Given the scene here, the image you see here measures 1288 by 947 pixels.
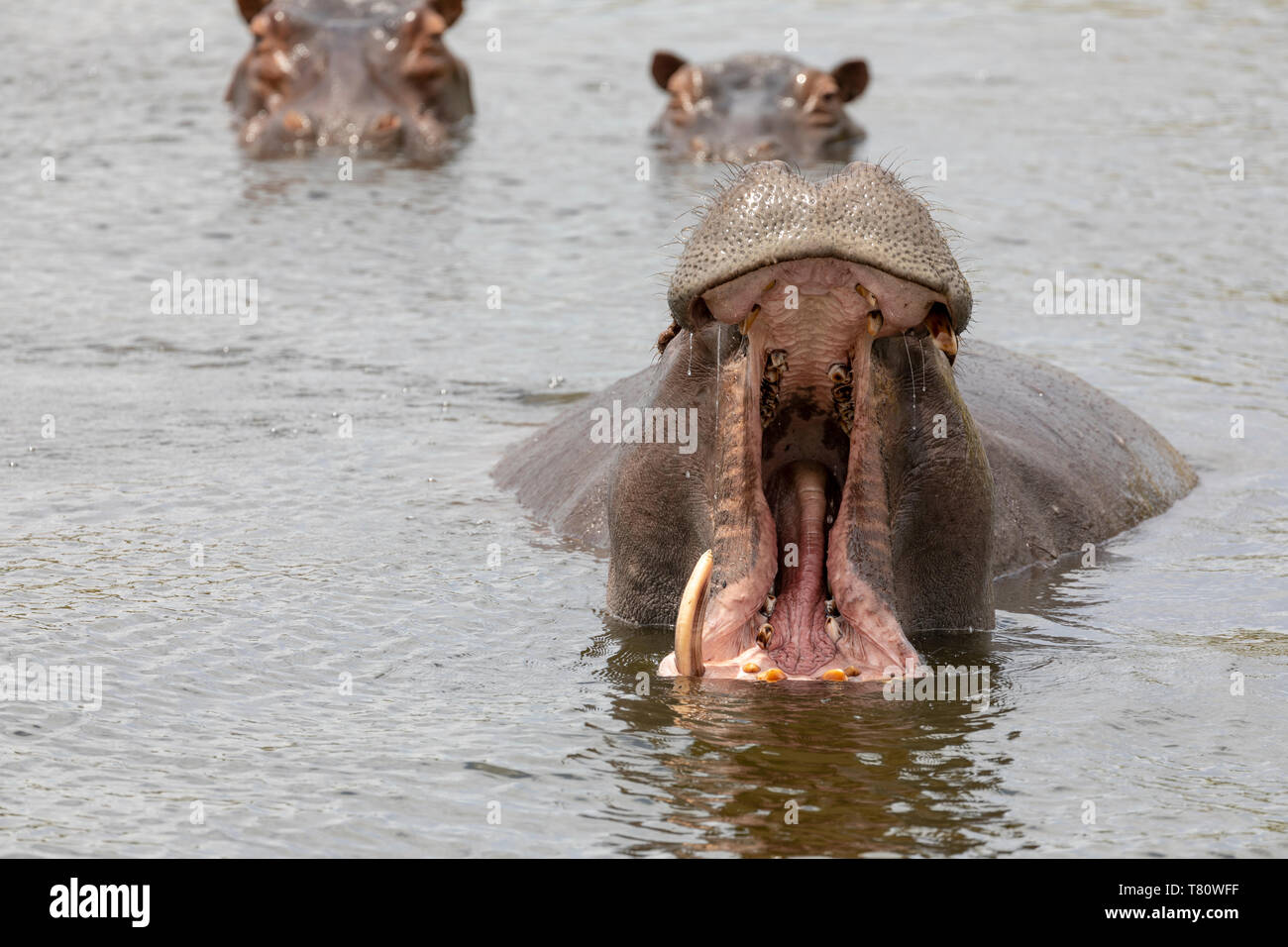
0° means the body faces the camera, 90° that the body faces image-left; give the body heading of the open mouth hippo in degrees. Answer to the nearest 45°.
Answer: approximately 0°

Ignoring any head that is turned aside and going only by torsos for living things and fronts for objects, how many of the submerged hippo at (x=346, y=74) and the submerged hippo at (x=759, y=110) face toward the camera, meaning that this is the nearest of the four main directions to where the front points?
2

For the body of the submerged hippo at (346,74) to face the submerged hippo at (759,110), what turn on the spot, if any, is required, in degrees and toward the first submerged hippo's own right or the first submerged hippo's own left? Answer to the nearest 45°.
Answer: approximately 90° to the first submerged hippo's own left

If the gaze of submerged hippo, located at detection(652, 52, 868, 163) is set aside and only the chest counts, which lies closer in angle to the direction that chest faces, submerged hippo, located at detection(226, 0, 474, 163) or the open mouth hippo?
the open mouth hippo

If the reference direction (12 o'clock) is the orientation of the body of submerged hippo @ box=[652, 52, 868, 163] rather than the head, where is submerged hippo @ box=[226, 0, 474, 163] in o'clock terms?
submerged hippo @ box=[226, 0, 474, 163] is roughly at 3 o'clock from submerged hippo @ box=[652, 52, 868, 163].

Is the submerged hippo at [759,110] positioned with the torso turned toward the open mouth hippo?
yes

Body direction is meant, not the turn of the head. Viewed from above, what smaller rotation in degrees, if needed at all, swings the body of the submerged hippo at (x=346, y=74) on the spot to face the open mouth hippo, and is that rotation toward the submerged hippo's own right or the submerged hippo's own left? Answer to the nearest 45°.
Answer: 0° — it already faces it

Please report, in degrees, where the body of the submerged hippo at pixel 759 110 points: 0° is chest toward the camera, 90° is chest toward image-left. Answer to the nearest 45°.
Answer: approximately 0°

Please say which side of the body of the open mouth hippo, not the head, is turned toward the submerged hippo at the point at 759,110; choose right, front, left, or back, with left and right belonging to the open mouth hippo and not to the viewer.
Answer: back
